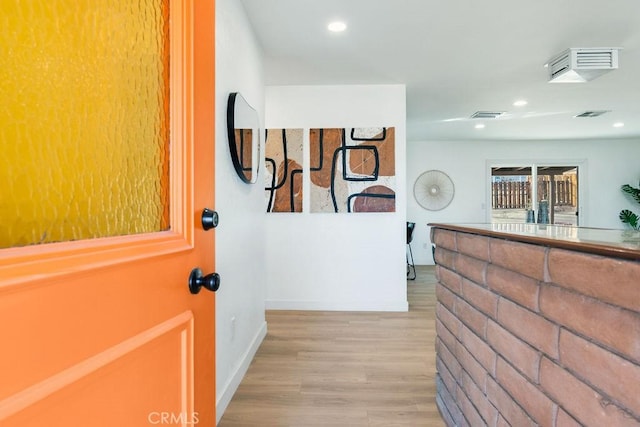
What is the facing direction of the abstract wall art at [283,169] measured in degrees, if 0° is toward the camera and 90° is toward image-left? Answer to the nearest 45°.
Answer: approximately 0°

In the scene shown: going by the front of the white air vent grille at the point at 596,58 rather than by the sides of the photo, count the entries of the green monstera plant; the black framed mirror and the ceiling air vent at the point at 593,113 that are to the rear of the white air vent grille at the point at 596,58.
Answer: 2

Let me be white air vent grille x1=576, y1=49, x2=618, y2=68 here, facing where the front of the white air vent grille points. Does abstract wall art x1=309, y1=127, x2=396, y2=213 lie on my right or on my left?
on my right

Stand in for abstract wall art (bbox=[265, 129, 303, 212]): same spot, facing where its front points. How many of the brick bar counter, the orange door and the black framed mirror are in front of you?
3

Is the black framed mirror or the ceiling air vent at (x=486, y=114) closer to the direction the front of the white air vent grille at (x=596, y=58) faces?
the black framed mirror

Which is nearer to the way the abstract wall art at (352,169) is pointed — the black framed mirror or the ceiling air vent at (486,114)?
the black framed mirror

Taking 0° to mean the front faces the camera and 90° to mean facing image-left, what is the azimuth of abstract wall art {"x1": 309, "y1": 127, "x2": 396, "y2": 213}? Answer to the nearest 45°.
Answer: approximately 0°

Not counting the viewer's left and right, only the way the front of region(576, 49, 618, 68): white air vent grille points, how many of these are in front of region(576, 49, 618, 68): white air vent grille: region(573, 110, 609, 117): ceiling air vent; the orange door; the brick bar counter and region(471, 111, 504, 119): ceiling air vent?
2

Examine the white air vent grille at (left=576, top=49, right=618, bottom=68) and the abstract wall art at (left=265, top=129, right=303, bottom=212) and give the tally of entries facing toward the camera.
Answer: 2

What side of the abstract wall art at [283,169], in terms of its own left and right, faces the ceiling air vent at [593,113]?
left
